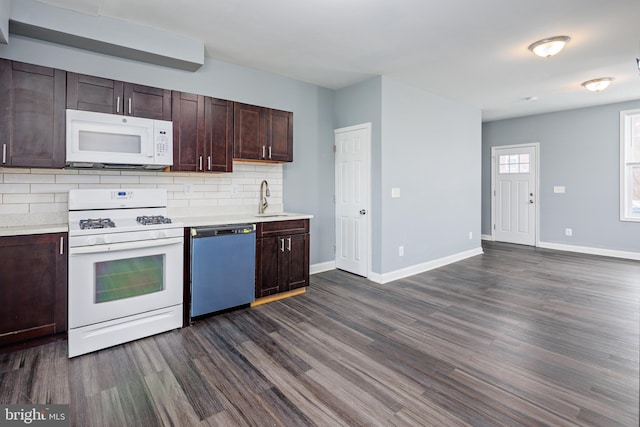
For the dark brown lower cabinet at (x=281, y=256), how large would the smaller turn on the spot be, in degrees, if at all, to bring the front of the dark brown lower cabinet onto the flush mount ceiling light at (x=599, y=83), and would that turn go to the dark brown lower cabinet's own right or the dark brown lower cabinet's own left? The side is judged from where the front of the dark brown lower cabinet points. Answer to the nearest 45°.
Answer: approximately 45° to the dark brown lower cabinet's own left

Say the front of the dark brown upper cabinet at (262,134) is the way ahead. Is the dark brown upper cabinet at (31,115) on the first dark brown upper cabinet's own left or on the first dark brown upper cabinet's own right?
on the first dark brown upper cabinet's own right

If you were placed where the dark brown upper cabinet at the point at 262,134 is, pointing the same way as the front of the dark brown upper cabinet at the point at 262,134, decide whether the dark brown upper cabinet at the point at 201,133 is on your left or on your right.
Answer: on your right

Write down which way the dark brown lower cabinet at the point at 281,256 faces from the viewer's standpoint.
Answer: facing the viewer and to the right of the viewer

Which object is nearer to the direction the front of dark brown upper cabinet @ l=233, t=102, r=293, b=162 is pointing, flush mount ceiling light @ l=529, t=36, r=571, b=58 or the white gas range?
the flush mount ceiling light

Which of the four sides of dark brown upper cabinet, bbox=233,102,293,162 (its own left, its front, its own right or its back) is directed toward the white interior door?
left

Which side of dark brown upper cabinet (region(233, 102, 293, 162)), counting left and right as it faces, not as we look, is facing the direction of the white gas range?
right

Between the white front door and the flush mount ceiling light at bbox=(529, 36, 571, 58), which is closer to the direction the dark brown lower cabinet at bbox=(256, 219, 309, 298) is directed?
the flush mount ceiling light

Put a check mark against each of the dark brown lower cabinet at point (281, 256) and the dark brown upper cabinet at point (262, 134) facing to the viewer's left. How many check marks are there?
0

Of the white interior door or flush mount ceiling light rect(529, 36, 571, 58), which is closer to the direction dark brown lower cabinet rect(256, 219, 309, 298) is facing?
the flush mount ceiling light
